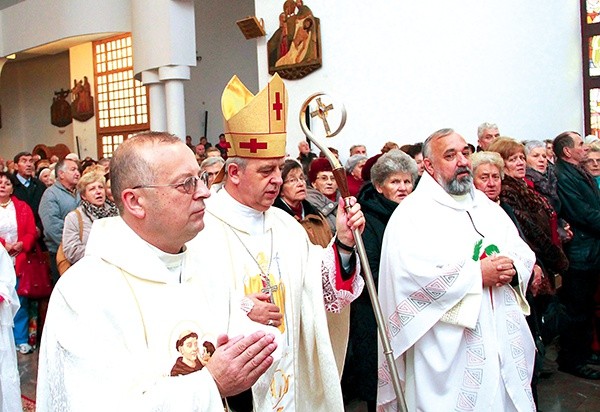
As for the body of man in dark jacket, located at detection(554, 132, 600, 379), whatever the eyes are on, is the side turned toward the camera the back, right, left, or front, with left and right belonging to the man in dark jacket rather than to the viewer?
right

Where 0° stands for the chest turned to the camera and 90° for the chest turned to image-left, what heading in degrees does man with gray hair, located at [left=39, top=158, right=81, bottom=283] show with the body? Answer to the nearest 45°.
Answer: approximately 270°

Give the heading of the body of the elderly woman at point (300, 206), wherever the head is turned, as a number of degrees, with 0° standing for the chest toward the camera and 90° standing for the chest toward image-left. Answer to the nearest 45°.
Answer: approximately 315°

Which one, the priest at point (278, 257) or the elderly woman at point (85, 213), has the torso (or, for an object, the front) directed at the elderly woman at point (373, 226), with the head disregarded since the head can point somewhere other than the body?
the elderly woman at point (85, 213)

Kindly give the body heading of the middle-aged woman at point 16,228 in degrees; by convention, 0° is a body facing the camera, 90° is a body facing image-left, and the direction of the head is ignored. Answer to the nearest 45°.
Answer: approximately 0°

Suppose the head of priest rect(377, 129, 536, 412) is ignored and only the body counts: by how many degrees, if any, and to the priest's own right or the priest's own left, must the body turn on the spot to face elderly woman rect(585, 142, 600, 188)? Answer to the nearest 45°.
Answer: approximately 135° to the priest's own left

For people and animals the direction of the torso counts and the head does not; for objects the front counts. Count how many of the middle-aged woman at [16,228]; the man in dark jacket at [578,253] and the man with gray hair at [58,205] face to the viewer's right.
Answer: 2

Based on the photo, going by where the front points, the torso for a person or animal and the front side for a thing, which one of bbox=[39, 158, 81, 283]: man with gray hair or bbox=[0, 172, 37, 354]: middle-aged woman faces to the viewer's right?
the man with gray hair

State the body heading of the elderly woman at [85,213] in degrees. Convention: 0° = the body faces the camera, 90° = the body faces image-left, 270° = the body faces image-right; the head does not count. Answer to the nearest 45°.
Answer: approximately 315°

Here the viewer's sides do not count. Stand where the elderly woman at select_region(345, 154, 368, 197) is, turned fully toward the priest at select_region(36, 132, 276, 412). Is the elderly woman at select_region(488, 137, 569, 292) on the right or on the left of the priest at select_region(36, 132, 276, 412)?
left
